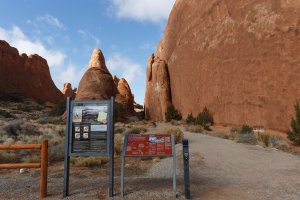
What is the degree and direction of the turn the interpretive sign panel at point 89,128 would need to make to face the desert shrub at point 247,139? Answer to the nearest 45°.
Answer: approximately 135° to its left

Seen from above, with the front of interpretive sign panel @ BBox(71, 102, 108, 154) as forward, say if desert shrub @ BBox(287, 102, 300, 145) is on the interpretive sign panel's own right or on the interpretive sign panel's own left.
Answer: on the interpretive sign panel's own left

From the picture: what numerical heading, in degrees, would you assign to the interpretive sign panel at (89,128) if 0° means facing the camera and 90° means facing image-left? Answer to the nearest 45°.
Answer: approximately 0°

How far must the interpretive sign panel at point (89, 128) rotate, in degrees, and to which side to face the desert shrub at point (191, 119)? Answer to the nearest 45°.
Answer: approximately 135° to its left

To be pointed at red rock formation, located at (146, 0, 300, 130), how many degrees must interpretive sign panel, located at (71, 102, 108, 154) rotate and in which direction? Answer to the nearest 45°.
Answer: approximately 135° to its left
